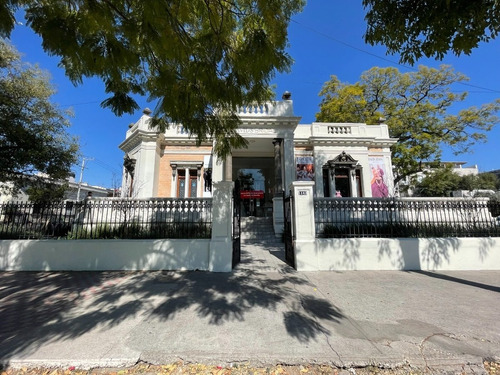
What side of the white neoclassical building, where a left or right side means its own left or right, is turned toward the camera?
front

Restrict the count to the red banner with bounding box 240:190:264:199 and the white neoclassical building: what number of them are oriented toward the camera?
2

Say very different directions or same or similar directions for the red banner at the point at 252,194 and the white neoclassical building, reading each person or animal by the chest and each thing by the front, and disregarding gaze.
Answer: same or similar directions

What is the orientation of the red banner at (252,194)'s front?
toward the camera

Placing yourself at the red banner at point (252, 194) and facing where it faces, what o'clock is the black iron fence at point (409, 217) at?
The black iron fence is roughly at 11 o'clock from the red banner.

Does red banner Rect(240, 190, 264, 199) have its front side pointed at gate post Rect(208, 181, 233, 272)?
yes

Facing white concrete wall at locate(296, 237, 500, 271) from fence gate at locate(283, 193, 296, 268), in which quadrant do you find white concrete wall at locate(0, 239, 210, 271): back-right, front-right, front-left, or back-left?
back-right

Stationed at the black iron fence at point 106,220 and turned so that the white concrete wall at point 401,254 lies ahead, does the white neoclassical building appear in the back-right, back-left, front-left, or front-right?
front-left

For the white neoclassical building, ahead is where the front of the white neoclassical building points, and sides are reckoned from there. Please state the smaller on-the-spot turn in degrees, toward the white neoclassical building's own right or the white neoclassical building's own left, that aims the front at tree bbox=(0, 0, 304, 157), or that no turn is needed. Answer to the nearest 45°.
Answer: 0° — it already faces it

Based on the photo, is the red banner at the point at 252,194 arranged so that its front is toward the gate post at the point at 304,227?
yes

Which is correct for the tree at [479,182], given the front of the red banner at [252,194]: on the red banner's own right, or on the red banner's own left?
on the red banner's own left

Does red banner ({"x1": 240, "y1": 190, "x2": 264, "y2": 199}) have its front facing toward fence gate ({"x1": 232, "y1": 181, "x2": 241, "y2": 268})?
yes

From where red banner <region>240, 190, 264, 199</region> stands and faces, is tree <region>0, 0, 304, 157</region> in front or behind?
in front
